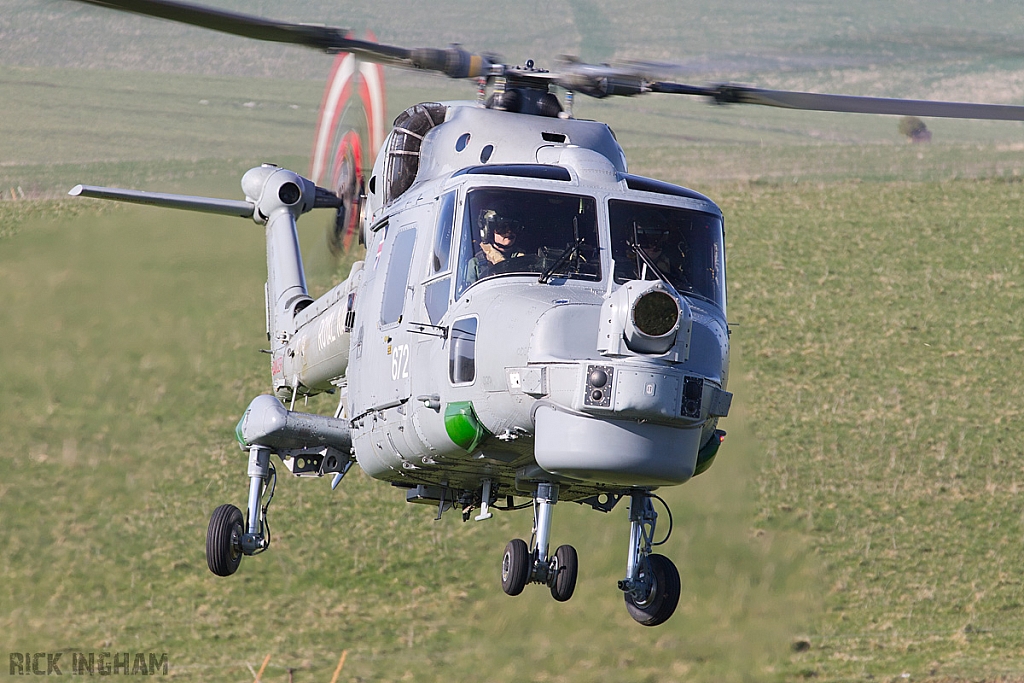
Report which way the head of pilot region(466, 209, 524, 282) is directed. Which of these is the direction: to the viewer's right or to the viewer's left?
to the viewer's right

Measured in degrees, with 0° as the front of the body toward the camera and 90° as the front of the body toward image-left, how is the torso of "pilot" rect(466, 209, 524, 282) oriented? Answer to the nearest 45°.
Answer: approximately 315°

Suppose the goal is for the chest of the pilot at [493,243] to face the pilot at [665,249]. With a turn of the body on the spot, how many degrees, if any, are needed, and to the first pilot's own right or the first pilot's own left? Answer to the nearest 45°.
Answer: approximately 45° to the first pilot's own left

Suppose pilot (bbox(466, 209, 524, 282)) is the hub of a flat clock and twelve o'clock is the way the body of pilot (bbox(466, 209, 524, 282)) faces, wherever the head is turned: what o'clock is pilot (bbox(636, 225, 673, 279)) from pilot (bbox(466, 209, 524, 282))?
pilot (bbox(636, 225, 673, 279)) is roughly at 10 o'clock from pilot (bbox(466, 209, 524, 282)).
